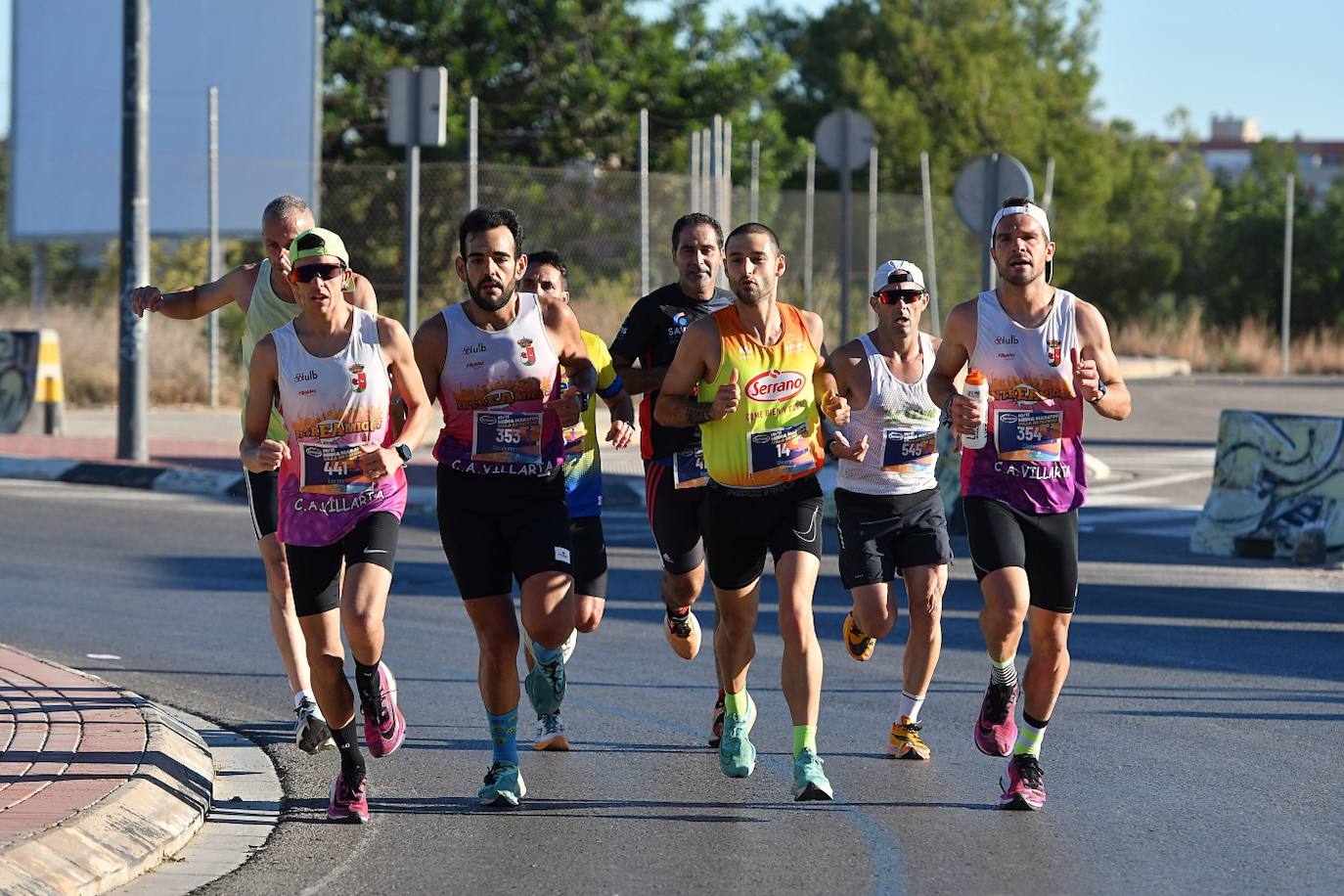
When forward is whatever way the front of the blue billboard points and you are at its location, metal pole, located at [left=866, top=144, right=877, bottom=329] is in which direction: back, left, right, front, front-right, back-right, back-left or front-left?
left

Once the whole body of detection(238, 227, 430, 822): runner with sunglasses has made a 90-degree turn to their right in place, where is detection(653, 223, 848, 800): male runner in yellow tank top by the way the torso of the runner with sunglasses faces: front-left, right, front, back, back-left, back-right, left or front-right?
back

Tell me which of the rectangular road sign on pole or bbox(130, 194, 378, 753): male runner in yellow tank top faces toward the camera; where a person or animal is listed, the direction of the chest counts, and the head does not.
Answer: the male runner in yellow tank top

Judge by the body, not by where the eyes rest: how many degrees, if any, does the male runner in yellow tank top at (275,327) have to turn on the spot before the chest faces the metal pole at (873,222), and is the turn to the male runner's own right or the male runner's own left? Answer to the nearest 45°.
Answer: approximately 135° to the male runner's own left

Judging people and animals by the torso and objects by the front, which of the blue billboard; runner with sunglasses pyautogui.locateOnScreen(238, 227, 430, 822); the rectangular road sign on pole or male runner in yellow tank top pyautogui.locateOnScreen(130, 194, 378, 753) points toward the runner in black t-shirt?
the blue billboard

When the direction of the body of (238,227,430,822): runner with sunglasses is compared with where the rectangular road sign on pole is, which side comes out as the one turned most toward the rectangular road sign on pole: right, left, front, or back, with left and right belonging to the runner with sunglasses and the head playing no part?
back

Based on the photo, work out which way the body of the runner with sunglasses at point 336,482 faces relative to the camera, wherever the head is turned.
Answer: toward the camera

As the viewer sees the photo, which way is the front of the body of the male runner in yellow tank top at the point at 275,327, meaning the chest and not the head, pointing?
toward the camera

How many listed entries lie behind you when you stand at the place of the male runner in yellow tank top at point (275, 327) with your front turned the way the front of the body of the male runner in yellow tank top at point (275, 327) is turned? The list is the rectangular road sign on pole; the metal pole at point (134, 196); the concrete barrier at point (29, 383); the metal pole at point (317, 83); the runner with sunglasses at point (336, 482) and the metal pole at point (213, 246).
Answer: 5

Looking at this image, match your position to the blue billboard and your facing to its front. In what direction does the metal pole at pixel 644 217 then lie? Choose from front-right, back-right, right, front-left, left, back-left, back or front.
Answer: front-left

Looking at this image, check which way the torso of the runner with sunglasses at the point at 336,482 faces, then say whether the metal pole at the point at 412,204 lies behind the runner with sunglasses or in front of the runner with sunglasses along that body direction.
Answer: behind
